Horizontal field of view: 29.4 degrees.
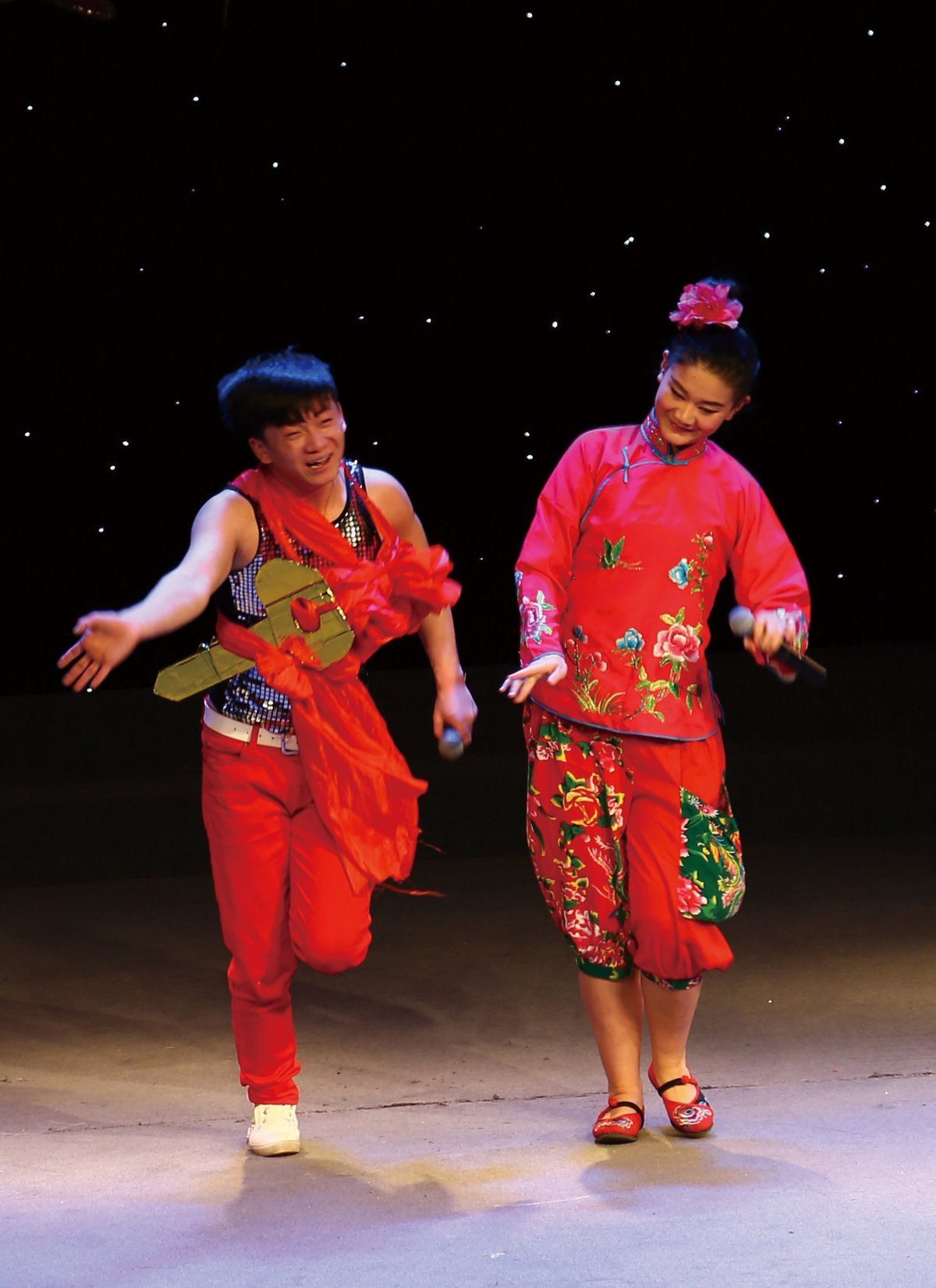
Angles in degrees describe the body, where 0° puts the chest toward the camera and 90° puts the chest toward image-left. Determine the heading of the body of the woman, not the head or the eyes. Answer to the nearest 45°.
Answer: approximately 0°

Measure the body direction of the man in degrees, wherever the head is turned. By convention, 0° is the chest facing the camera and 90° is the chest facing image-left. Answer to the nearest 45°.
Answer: approximately 0°

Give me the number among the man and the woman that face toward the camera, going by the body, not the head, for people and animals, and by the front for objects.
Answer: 2
